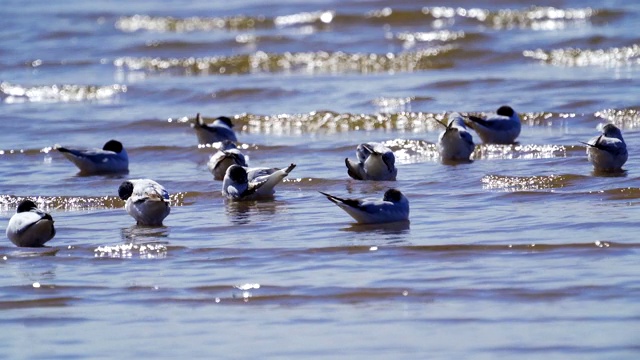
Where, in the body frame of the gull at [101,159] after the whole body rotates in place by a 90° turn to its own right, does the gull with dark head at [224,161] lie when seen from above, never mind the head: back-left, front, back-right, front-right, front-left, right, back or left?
front-left

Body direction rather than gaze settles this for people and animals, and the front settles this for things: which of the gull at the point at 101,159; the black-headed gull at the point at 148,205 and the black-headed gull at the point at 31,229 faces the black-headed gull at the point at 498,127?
the gull

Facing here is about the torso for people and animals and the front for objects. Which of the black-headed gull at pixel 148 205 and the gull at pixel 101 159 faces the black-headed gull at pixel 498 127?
the gull

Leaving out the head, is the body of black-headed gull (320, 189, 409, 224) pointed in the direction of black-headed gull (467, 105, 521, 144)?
no

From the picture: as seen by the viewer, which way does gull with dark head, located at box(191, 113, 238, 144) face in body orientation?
to the viewer's right

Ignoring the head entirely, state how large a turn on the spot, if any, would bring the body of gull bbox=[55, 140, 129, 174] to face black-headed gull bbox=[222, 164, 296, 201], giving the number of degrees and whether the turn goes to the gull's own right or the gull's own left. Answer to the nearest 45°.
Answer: approximately 45° to the gull's own right

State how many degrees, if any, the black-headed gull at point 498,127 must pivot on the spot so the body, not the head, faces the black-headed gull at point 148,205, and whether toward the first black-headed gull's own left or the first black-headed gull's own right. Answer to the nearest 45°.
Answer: approximately 135° to the first black-headed gull's own right

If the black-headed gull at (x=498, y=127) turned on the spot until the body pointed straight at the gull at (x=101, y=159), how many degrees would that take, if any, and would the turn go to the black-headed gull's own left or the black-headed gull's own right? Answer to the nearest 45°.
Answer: approximately 180°

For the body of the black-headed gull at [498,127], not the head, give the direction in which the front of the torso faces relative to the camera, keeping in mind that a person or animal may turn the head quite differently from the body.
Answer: to the viewer's right

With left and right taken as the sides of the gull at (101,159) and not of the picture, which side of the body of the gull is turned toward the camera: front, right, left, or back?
right

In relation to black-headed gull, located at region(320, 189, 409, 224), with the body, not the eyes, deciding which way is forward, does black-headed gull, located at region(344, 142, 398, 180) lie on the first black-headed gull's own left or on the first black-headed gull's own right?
on the first black-headed gull's own left

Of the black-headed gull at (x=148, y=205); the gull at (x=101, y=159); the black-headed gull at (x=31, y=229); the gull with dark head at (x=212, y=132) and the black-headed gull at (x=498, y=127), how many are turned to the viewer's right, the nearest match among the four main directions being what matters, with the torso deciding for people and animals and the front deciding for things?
3

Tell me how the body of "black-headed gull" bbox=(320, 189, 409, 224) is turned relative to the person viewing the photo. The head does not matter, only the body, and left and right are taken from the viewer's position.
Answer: facing to the right of the viewer

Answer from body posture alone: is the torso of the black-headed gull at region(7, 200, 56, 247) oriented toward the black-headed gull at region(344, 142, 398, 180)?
no
